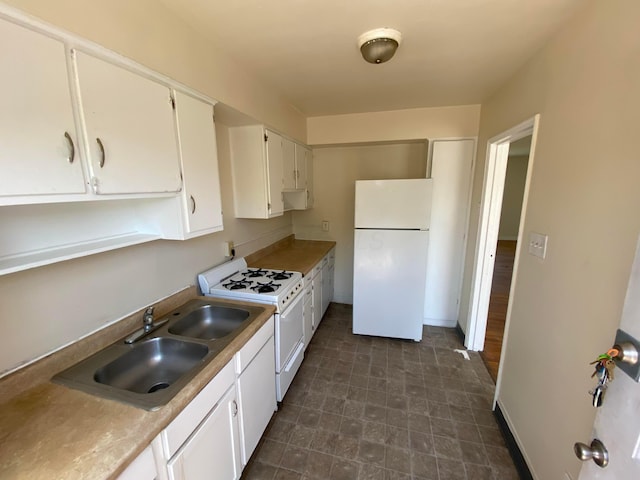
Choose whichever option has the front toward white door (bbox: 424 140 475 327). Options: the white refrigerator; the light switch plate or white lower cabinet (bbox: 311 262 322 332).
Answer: the white lower cabinet

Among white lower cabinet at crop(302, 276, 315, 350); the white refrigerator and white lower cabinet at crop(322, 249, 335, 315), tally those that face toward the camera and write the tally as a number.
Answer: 1

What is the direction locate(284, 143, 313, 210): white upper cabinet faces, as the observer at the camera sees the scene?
facing to the right of the viewer

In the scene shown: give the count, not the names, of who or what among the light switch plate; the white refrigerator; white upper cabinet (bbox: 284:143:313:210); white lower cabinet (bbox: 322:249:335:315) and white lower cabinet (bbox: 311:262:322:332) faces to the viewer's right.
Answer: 3

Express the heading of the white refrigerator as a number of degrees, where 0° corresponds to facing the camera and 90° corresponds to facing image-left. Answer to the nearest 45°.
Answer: approximately 0°

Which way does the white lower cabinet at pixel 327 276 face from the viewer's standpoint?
to the viewer's right

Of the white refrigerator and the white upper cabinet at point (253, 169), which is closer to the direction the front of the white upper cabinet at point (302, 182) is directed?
the white refrigerator

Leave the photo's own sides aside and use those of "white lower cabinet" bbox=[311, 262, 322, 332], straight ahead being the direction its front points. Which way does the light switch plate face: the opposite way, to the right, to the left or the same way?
the opposite way

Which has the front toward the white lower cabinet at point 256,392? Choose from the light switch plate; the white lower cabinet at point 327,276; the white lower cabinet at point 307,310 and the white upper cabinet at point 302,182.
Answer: the light switch plate

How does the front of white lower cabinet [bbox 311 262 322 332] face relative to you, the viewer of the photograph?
facing to the right of the viewer

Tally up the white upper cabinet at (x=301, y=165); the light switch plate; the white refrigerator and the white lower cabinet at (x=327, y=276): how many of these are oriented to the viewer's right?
2
